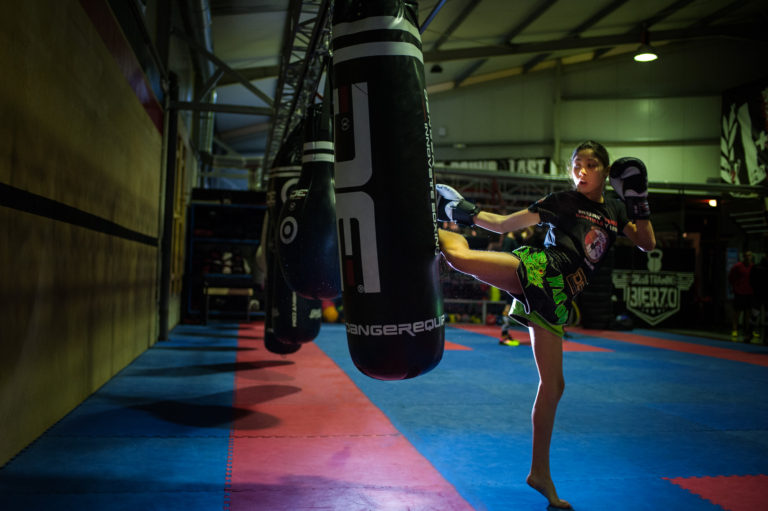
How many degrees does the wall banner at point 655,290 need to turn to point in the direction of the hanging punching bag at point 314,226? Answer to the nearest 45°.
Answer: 0° — it already faces it

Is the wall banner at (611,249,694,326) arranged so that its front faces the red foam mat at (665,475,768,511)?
yes

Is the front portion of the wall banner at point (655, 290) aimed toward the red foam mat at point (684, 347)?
yes

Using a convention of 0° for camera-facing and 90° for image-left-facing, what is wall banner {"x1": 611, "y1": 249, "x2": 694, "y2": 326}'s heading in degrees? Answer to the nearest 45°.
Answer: approximately 0°
